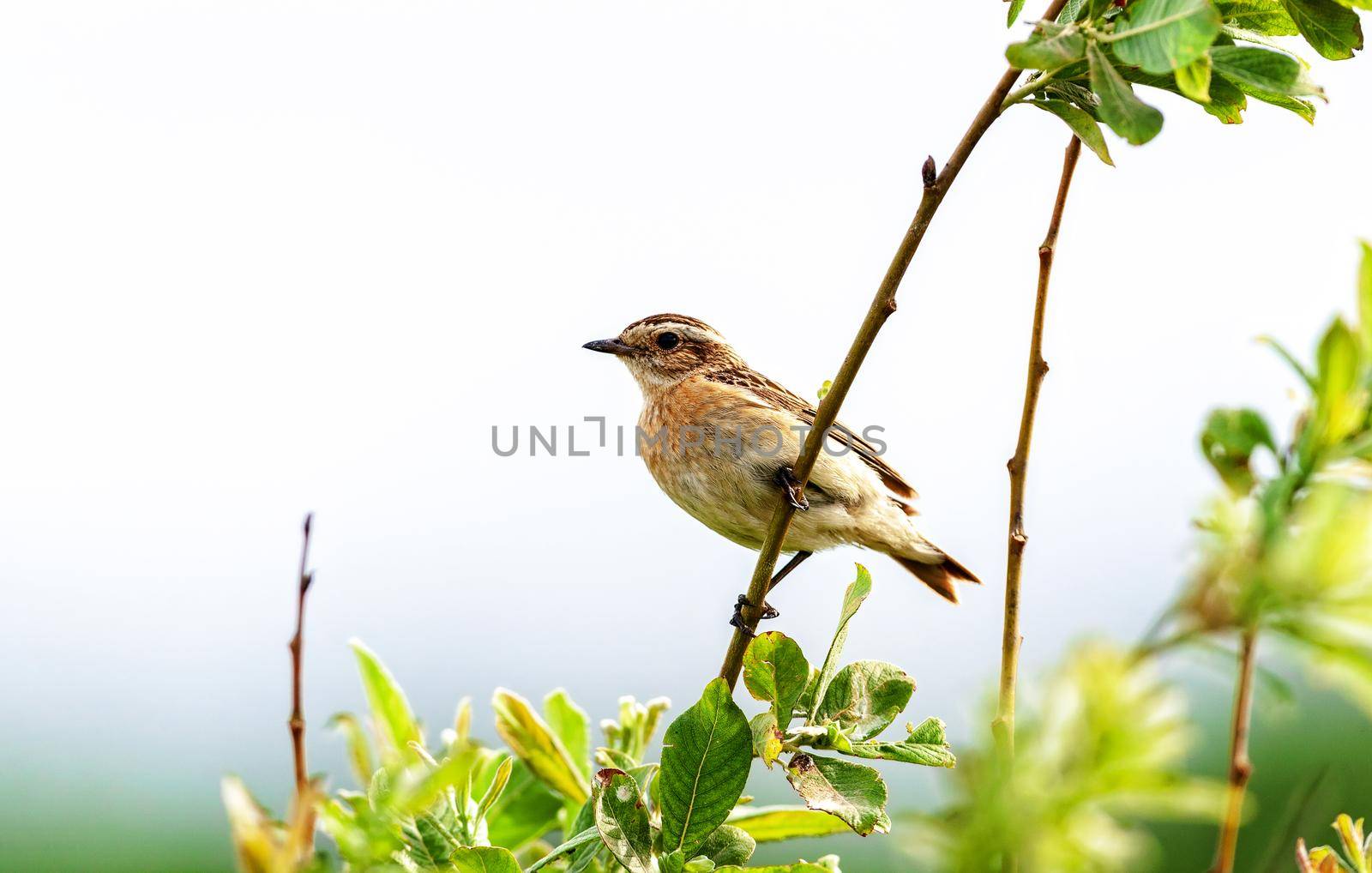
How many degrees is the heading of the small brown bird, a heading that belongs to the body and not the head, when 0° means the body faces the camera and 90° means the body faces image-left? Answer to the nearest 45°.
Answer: approximately 90°

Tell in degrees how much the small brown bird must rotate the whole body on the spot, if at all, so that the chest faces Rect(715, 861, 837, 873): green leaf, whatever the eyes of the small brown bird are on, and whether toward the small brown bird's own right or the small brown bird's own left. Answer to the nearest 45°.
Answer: approximately 90° to the small brown bird's own left
